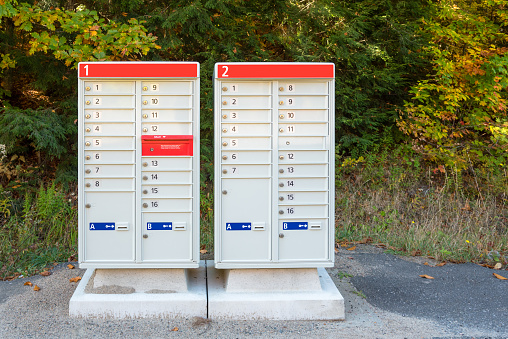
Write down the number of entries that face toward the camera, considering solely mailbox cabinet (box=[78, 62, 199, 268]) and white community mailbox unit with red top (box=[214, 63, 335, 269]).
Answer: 2

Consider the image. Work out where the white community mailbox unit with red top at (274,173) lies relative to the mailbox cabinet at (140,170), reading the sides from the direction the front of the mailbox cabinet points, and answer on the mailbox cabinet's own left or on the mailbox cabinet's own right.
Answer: on the mailbox cabinet's own left

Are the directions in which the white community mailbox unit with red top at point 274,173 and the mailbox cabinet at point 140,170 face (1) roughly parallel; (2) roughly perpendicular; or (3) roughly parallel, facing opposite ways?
roughly parallel

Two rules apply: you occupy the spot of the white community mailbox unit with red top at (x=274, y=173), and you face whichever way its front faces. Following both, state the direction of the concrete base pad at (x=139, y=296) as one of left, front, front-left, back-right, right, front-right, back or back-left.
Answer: right

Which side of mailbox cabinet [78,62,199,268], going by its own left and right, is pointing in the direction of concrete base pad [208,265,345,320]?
left

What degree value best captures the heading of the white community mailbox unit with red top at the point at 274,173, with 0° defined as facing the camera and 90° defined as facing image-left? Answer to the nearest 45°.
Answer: approximately 0°

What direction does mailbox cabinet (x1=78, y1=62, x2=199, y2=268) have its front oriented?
toward the camera

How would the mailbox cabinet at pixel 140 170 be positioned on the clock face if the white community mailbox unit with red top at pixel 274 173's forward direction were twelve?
The mailbox cabinet is roughly at 3 o'clock from the white community mailbox unit with red top.
